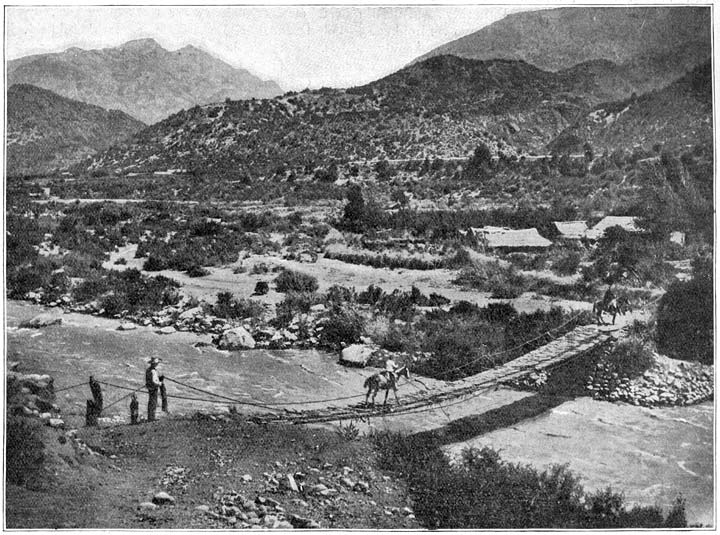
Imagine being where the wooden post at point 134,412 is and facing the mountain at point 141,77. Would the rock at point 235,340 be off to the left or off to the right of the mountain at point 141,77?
right

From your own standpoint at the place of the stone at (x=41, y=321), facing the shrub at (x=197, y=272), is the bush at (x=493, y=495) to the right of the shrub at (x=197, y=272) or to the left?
right

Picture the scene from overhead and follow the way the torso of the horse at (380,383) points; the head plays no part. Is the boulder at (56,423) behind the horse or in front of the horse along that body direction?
behind

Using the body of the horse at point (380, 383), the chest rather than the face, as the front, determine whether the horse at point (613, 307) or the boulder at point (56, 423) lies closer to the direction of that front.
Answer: the horse

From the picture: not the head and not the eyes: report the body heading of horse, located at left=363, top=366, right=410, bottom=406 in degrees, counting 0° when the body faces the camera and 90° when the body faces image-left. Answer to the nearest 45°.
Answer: approximately 270°

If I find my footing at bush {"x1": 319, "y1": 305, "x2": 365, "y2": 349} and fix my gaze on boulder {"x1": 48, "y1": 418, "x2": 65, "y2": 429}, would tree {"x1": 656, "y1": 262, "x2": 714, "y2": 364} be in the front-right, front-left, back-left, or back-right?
back-left

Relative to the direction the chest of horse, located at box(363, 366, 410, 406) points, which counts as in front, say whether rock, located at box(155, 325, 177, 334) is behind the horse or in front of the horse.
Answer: behind

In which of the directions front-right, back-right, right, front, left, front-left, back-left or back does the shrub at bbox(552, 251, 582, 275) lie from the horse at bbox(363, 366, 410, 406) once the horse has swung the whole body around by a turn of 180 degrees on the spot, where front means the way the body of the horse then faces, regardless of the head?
back-right

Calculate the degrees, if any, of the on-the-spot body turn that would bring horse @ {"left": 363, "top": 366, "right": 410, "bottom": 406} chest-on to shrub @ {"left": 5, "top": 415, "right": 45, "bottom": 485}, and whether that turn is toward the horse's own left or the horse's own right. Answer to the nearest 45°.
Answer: approximately 180°

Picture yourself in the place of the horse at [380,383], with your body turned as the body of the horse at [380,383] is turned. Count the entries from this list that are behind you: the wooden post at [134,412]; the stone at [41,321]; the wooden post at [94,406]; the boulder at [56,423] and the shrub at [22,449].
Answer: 5
